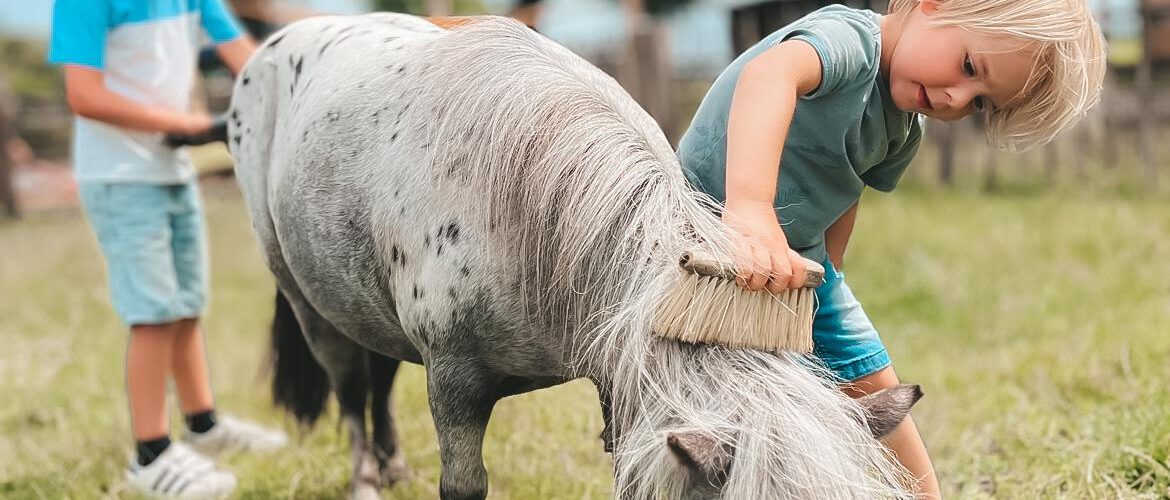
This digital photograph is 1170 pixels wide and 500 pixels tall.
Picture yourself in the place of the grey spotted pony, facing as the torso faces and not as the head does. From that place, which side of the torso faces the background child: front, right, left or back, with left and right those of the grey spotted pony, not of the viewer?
back

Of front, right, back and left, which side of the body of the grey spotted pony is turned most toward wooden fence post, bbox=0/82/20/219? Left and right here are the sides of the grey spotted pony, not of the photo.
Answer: back

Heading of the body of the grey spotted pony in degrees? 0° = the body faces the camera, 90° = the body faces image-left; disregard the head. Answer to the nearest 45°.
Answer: approximately 315°
